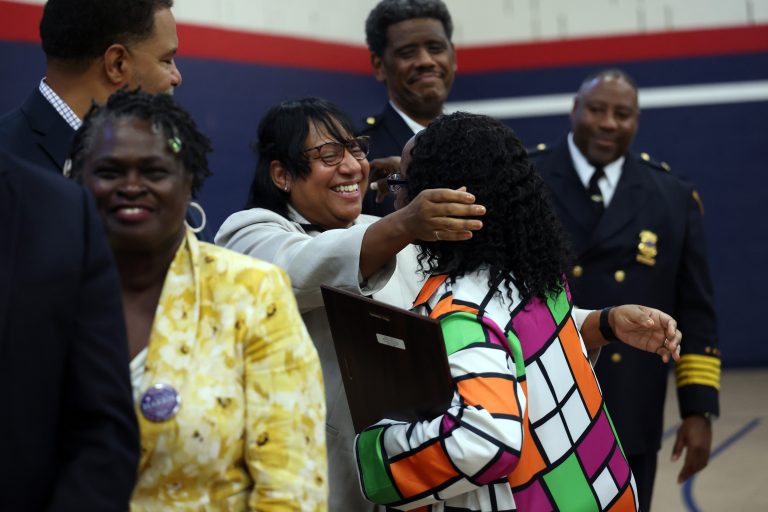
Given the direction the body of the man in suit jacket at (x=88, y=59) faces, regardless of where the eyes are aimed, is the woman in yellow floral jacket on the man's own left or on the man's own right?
on the man's own right

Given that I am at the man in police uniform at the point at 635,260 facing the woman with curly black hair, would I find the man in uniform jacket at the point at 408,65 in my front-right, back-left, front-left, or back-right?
front-right

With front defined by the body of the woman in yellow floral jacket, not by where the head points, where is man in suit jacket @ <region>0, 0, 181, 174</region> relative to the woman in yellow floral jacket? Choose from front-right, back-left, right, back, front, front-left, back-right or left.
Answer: back-right

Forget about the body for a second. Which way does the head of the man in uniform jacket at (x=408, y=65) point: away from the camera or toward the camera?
toward the camera

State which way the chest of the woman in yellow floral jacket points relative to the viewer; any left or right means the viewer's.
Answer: facing the viewer and to the left of the viewer

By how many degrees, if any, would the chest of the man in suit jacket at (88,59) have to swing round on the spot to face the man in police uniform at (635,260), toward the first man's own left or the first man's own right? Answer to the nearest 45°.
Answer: approximately 45° to the first man's own left

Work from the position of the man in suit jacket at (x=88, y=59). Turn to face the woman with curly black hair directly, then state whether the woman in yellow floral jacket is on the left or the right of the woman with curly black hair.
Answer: right

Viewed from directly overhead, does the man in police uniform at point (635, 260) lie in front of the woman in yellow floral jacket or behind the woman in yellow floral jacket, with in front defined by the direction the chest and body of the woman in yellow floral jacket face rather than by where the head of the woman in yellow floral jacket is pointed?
behind

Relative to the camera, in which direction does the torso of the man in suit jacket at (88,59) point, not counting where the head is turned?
to the viewer's right

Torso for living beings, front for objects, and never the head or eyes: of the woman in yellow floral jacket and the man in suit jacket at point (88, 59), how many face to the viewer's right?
1

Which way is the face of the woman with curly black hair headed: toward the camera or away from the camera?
away from the camera

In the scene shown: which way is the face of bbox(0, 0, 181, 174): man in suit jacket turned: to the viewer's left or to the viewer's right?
to the viewer's right

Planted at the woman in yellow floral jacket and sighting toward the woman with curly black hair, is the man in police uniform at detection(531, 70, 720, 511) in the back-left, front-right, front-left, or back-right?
front-left
